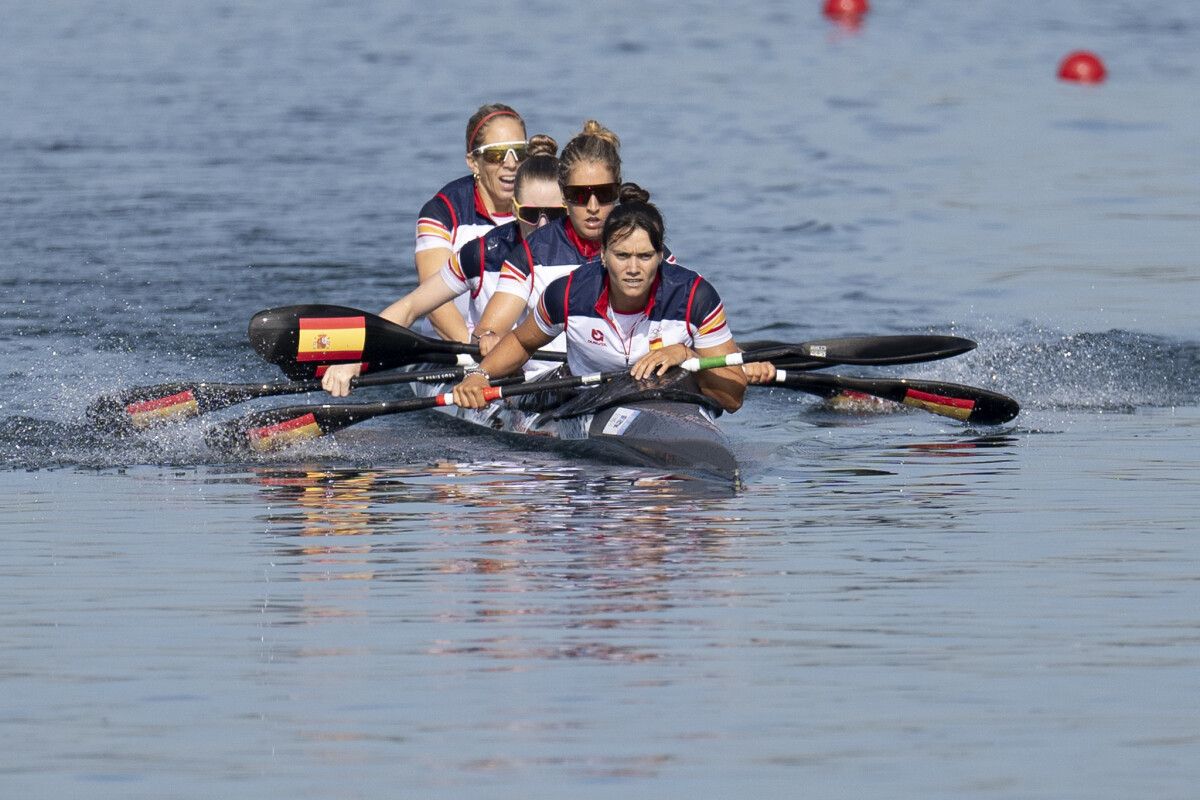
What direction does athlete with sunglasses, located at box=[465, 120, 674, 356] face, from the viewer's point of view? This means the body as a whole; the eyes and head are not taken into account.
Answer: toward the camera

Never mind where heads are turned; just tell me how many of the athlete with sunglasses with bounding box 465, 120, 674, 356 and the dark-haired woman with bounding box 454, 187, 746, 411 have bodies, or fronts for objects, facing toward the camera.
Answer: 2

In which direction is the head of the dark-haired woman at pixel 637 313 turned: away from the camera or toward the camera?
toward the camera

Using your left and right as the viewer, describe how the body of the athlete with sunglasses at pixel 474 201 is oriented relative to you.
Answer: facing the viewer and to the right of the viewer

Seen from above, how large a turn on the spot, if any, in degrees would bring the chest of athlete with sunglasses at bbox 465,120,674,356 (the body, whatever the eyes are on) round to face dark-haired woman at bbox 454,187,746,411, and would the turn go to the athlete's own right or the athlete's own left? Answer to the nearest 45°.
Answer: approximately 45° to the athlete's own left

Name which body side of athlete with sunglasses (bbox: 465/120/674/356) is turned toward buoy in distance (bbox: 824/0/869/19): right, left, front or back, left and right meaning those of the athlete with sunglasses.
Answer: back

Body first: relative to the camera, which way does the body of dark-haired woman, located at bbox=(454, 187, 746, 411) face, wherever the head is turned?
toward the camera

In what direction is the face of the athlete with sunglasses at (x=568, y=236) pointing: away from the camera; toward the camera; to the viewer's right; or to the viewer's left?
toward the camera

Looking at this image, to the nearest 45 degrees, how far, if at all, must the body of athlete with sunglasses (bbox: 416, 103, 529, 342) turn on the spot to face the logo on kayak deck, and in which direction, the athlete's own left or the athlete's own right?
approximately 45° to the athlete's own right

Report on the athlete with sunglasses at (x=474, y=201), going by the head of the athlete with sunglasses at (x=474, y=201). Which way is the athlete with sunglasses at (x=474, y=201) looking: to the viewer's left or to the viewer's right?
to the viewer's right

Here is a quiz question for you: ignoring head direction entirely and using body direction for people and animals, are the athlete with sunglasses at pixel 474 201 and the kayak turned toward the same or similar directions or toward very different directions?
same or similar directions

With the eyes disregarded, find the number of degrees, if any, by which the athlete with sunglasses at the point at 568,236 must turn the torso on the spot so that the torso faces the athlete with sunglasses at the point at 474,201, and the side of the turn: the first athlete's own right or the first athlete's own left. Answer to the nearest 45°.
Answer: approximately 180°

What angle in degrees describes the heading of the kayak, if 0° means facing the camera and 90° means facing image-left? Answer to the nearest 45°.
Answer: approximately 315°
